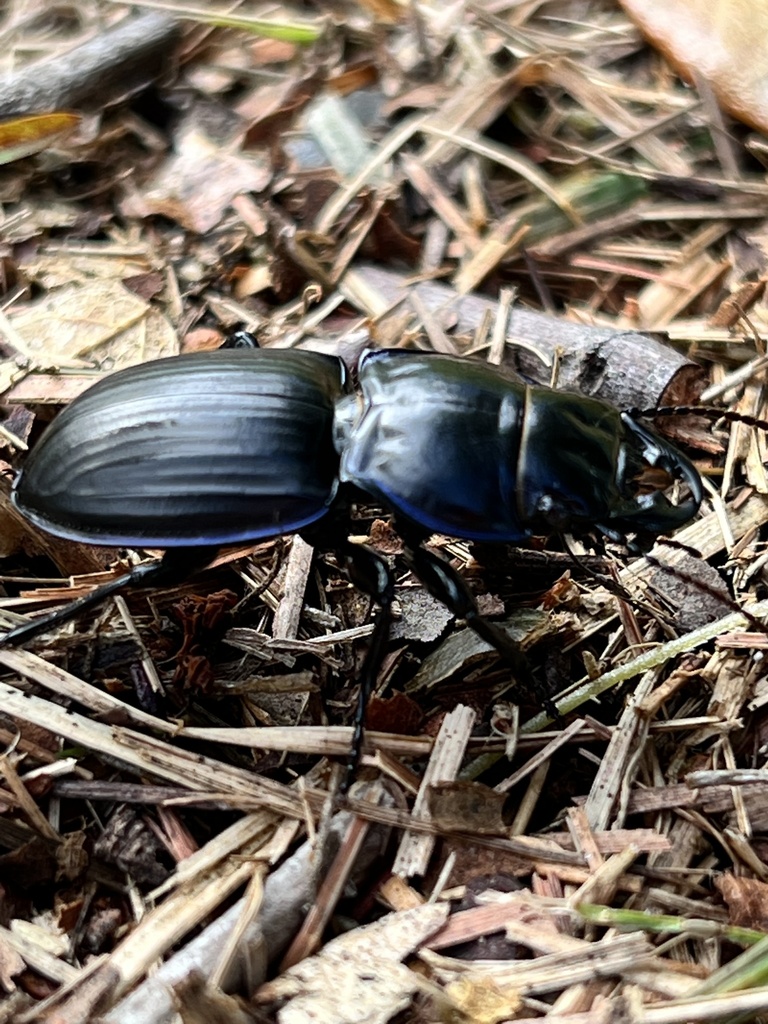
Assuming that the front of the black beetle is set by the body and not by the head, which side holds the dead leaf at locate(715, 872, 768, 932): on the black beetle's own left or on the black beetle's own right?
on the black beetle's own right

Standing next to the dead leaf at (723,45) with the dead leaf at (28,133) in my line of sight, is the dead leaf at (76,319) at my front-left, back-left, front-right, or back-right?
front-left

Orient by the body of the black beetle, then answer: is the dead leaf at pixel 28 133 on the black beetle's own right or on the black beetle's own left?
on the black beetle's own left

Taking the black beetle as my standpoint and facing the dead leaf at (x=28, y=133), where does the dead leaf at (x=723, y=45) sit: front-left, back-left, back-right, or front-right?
front-right

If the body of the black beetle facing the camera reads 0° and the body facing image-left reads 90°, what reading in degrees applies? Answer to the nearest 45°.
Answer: approximately 270°

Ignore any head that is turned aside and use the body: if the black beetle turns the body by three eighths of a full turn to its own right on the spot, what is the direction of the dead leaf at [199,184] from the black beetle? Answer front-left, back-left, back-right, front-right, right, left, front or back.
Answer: back-right

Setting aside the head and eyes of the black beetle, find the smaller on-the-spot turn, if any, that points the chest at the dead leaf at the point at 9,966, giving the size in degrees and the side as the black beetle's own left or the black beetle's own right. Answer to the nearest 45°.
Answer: approximately 135° to the black beetle's own right

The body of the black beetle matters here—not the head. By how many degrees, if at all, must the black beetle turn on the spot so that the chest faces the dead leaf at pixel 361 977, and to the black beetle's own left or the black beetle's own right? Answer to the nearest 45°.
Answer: approximately 90° to the black beetle's own right

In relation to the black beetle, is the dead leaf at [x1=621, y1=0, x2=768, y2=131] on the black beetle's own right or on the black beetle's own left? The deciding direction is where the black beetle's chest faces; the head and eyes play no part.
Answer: on the black beetle's own left

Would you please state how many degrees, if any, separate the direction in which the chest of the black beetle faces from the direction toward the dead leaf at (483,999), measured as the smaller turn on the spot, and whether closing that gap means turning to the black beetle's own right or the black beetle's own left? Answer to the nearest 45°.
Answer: approximately 90° to the black beetle's own right

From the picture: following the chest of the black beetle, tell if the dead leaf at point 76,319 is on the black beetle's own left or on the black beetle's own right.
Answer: on the black beetle's own left
